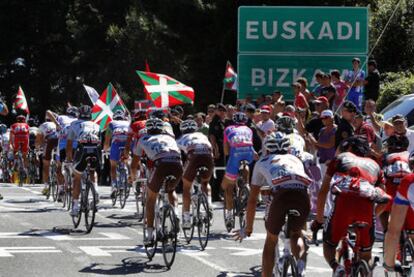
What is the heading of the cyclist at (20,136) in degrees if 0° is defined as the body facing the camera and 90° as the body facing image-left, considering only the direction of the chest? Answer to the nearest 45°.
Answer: approximately 180°

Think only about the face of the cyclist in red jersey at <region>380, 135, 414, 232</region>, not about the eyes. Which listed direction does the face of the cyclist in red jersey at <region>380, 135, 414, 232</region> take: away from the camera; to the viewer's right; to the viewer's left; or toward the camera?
away from the camera

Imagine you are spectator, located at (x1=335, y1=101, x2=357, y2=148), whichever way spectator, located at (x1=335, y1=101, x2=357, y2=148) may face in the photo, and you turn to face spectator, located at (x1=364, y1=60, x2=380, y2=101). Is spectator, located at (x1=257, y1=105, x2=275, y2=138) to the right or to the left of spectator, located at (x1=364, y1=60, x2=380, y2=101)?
left

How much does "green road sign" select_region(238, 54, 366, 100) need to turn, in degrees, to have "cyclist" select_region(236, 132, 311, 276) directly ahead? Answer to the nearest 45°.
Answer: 0° — it already faces them

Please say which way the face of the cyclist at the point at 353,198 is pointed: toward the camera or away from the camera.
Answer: away from the camera

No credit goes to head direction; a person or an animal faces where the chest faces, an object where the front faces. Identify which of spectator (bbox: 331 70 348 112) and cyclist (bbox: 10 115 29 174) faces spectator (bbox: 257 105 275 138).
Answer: spectator (bbox: 331 70 348 112)

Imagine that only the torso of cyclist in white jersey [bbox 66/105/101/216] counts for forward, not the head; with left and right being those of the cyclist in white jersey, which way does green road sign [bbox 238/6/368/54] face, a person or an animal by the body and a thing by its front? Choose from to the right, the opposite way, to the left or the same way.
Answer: the opposite way

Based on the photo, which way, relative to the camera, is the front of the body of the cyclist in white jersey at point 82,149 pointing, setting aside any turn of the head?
away from the camera

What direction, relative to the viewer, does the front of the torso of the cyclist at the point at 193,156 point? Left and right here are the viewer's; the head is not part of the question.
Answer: facing away from the viewer and to the left of the viewer
